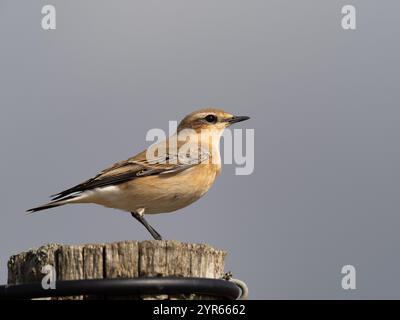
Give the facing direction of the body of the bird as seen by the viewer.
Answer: to the viewer's right
